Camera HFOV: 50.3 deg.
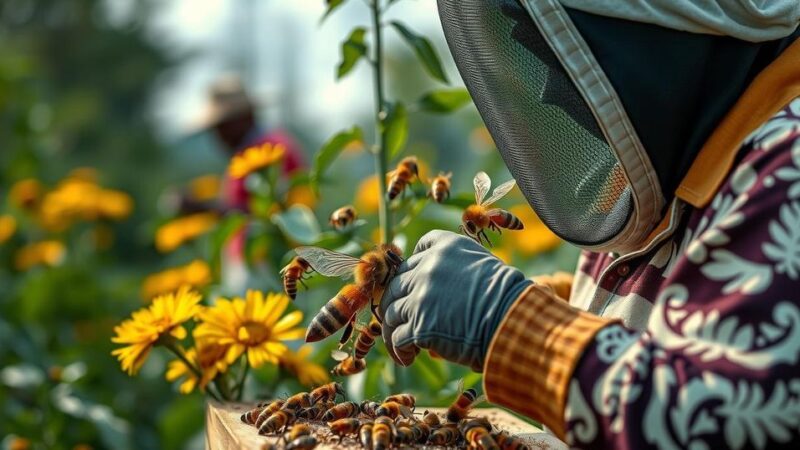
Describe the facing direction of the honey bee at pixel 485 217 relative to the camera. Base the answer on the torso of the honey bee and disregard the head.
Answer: to the viewer's left

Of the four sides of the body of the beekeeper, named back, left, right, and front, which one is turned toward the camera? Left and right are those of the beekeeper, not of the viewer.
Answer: left
